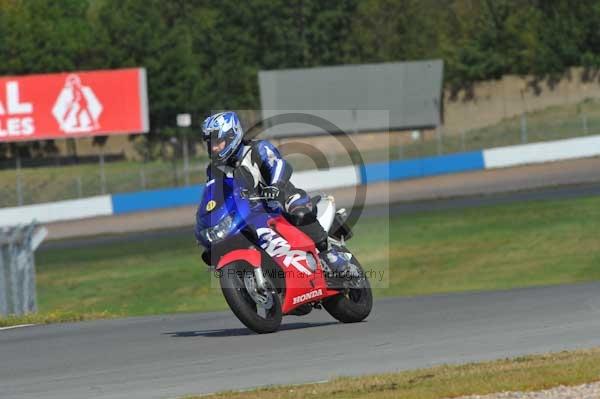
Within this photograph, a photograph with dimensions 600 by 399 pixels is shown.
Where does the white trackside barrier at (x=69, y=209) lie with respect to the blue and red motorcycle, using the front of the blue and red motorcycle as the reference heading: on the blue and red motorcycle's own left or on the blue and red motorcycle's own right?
on the blue and red motorcycle's own right

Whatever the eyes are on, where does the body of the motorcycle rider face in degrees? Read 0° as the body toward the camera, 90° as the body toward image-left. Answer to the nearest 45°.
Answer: approximately 45°

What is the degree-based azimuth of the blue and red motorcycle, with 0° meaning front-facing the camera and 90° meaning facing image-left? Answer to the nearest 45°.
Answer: approximately 45°

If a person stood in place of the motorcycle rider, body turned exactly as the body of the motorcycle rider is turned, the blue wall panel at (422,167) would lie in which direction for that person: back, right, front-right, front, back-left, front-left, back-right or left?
back-right

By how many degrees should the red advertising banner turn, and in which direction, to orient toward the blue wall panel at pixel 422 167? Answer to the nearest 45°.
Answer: approximately 45° to its left

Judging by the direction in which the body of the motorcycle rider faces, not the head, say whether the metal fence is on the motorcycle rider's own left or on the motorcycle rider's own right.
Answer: on the motorcycle rider's own right

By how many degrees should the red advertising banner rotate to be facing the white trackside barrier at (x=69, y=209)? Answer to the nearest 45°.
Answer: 0° — it already faces it

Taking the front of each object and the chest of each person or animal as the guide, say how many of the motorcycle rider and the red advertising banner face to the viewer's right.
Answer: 0

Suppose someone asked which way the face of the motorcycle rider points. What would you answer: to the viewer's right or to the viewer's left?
to the viewer's left

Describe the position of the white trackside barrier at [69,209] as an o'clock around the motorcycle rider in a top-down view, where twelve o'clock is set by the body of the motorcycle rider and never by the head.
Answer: The white trackside barrier is roughly at 4 o'clock from the motorcycle rider.

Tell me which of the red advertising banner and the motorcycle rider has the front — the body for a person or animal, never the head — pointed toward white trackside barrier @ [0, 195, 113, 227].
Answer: the red advertising banner

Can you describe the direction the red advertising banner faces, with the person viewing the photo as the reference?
facing the viewer

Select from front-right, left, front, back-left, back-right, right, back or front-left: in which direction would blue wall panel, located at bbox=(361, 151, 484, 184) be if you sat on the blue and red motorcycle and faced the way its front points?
back-right
